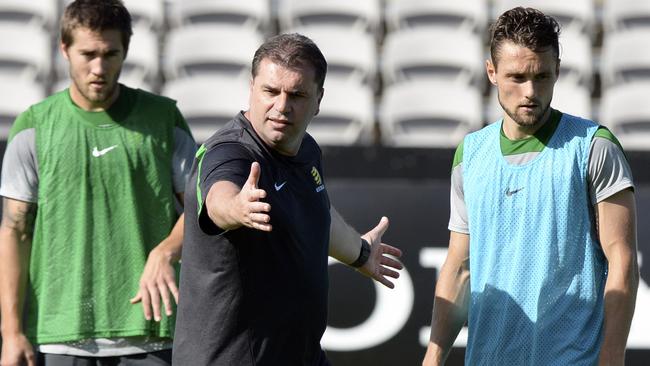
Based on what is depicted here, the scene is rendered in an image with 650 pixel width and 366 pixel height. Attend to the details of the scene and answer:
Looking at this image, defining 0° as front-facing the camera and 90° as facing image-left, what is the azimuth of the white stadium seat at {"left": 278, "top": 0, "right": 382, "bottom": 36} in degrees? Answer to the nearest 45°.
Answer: approximately 0°

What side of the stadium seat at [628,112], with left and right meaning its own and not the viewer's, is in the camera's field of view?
front

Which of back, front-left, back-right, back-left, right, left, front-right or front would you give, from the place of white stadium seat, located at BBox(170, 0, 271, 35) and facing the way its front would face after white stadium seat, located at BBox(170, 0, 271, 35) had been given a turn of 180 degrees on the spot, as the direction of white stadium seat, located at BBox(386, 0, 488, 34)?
right

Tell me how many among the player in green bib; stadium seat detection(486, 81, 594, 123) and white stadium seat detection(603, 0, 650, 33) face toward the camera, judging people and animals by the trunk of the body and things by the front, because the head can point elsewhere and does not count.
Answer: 3

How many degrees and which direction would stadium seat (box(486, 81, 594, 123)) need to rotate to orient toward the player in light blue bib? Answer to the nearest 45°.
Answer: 0° — it already faces them

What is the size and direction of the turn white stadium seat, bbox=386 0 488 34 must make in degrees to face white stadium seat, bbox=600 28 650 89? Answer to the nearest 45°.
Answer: approximately 90° to its left

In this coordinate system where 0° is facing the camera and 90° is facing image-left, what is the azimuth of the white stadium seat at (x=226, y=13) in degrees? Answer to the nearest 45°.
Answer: approximately 0°

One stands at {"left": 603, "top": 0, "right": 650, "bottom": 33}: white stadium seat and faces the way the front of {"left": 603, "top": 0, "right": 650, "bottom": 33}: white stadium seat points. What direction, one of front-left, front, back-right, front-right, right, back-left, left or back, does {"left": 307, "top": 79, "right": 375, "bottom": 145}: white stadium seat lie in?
front-right

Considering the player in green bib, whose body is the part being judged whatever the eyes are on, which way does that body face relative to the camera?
toward the camera

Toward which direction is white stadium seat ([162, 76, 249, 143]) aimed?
toward the camera

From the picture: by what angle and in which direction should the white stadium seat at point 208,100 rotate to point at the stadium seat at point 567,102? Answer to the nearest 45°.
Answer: approximately 90° to its left
